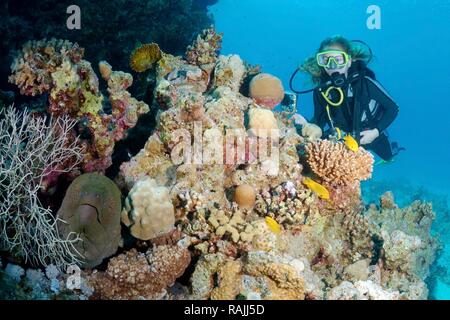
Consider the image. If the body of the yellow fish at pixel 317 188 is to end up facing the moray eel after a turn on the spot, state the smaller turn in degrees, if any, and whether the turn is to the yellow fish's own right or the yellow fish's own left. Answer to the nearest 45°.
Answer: approximately 135° to the yellow fish's own right

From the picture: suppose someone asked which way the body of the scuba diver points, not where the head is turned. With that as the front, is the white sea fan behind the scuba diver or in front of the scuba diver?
in front

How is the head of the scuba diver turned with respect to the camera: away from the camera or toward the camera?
toward the camera

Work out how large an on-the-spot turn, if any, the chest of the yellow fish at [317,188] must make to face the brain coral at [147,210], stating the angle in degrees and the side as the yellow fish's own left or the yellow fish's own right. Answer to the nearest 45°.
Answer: approximately 135° to the yellow fish's own right

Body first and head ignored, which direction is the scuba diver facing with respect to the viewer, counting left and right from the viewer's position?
facing the viewer and to the left of the viewer

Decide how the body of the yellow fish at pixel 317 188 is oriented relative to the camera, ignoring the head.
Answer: to the viewer's right

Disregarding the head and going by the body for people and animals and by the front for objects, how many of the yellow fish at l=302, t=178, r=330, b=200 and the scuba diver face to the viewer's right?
1
